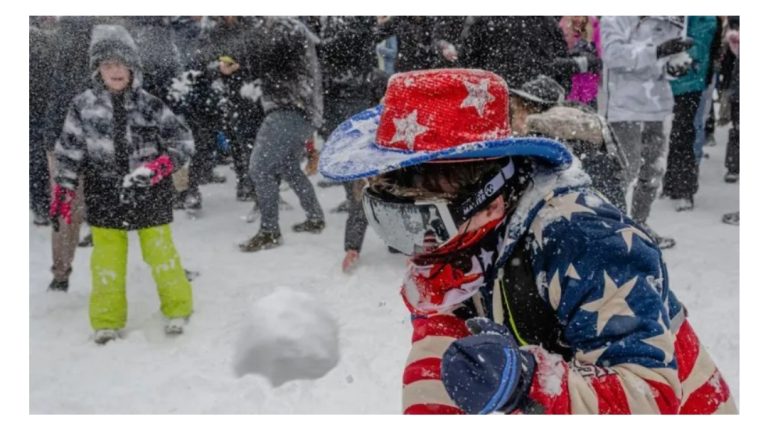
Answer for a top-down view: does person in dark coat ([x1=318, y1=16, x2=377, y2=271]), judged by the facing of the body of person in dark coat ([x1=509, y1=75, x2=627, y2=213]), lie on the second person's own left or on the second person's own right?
on the second person's own right

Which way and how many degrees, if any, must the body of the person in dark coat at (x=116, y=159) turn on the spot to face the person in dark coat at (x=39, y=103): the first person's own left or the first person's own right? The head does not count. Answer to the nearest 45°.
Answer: approximately 180°

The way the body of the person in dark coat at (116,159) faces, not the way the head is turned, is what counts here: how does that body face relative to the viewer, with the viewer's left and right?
facing the viewer

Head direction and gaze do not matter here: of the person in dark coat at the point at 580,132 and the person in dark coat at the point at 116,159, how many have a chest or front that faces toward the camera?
1

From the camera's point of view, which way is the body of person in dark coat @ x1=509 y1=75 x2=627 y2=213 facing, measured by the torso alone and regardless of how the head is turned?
to the viewer's left

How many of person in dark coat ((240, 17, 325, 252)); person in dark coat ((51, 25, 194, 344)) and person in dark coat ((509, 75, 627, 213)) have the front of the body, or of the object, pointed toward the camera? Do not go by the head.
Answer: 1

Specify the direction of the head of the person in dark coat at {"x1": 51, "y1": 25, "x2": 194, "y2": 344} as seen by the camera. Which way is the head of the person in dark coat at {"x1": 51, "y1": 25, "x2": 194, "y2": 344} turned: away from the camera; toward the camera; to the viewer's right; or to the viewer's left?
toward the camera

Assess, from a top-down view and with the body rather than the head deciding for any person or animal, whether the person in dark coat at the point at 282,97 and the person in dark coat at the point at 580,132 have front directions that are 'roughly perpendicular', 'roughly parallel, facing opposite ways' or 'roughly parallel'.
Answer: roughly parallel
